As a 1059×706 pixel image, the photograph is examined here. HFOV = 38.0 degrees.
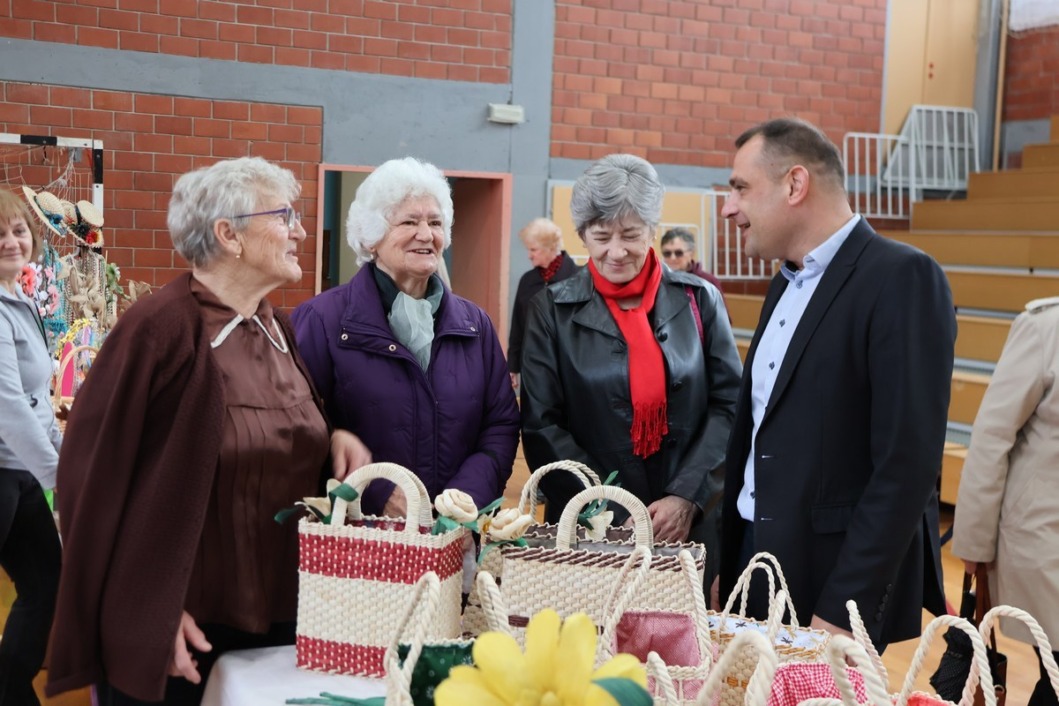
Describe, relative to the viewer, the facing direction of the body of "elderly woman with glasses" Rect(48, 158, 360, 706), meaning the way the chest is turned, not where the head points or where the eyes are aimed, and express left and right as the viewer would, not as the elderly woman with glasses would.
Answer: facing the viewer and to the right of the viewer

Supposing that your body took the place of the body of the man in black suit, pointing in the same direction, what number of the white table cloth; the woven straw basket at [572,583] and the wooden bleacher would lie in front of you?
2

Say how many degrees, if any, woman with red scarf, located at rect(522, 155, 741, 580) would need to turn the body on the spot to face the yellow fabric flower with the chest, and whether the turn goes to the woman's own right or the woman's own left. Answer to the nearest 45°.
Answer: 0° — they already face it

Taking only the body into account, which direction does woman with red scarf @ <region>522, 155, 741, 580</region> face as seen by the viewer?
toward the camera

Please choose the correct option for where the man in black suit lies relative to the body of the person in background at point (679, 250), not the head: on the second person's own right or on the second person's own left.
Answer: on the second person's own left

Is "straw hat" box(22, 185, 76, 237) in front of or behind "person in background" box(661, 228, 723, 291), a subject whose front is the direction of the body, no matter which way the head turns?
in front

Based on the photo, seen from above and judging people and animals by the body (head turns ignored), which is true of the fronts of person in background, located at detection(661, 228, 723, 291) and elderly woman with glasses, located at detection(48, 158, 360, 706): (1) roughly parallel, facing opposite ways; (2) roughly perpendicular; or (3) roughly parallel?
roughly perpendicular

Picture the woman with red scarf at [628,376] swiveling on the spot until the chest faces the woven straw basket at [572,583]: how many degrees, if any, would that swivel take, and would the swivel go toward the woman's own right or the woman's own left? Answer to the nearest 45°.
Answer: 0° — they already face it

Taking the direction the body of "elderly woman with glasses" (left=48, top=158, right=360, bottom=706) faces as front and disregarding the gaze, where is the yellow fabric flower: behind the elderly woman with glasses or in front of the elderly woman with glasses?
in front

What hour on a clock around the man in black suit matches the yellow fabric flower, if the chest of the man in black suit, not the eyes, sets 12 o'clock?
The yellow fabric flower is roughly at 11 o'clock from the man in black suit.

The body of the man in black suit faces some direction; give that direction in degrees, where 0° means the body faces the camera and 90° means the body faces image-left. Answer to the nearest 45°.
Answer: approximately 45°
